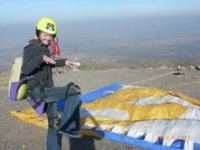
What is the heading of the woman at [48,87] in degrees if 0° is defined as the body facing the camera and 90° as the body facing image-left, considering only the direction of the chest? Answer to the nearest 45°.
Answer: approximately 315°
